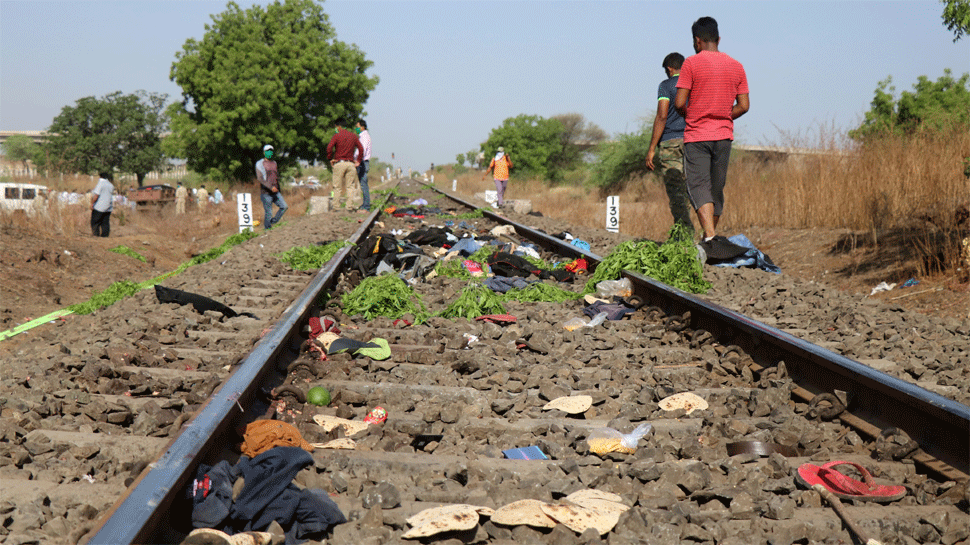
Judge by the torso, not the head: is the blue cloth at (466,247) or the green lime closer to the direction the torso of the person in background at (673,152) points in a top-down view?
the blue cloth

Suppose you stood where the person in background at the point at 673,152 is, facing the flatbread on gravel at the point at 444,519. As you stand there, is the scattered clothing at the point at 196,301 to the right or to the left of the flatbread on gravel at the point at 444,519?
right

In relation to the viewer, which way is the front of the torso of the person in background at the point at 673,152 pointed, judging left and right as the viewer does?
facing away from the viewer and to the left of the viewer

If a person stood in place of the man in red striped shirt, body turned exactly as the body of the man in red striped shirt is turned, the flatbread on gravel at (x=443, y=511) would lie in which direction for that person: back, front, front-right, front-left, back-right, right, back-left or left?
back

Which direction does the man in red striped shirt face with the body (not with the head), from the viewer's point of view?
away from the camera

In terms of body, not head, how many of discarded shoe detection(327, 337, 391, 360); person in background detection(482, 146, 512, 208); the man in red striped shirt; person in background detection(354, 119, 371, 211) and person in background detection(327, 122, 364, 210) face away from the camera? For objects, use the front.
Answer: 2

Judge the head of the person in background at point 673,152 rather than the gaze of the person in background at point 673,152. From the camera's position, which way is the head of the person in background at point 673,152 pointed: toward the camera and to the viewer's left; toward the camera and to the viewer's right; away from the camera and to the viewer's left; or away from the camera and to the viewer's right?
away from the camera and to the viewer's left

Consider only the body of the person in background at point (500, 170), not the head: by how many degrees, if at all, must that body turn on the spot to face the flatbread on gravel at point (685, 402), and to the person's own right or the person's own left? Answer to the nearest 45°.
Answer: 0° — they already face it

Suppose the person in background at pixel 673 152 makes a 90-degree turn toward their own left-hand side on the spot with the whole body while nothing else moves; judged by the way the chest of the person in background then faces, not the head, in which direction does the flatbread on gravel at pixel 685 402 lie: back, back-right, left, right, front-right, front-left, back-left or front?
front-left

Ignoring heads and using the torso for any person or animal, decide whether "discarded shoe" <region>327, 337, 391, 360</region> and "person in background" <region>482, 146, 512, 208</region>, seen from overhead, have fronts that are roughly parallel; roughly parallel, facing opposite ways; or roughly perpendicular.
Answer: roughly perpendicular

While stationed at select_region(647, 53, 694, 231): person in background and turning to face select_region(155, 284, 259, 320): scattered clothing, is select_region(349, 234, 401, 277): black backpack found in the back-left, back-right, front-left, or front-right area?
front-right
